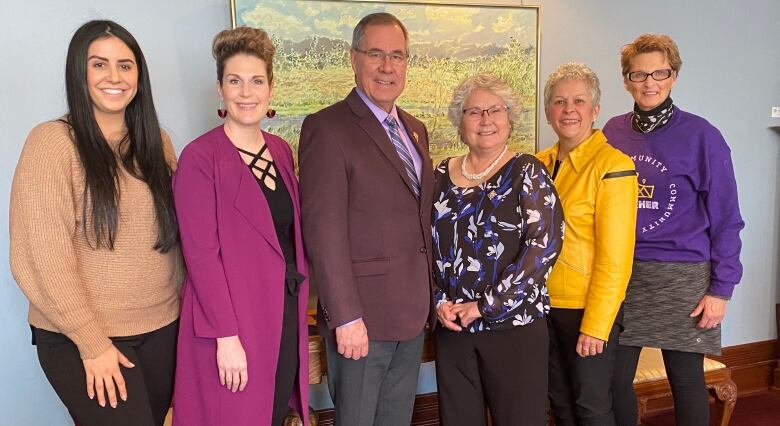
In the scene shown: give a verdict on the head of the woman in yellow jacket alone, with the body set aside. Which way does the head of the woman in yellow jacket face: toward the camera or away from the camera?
toward the camera

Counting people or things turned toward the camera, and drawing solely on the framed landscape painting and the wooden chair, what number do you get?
2

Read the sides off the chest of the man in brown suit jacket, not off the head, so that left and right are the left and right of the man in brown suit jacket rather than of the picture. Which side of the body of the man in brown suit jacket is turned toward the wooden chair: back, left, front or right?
left

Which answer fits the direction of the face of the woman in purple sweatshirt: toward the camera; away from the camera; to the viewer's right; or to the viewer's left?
toward the camera

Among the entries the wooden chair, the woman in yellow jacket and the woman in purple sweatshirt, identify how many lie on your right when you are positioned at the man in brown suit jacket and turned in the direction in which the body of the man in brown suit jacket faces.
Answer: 0

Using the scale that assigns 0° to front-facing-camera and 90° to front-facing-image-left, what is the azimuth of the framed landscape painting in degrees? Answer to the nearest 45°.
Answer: approximately 0°

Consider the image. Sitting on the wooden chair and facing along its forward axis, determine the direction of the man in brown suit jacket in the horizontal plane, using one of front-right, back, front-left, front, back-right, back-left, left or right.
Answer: front-right

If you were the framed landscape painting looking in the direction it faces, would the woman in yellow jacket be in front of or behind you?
in front

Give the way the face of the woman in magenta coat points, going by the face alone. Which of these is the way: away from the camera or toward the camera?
toward the camera

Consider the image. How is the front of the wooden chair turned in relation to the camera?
facing the viewer
